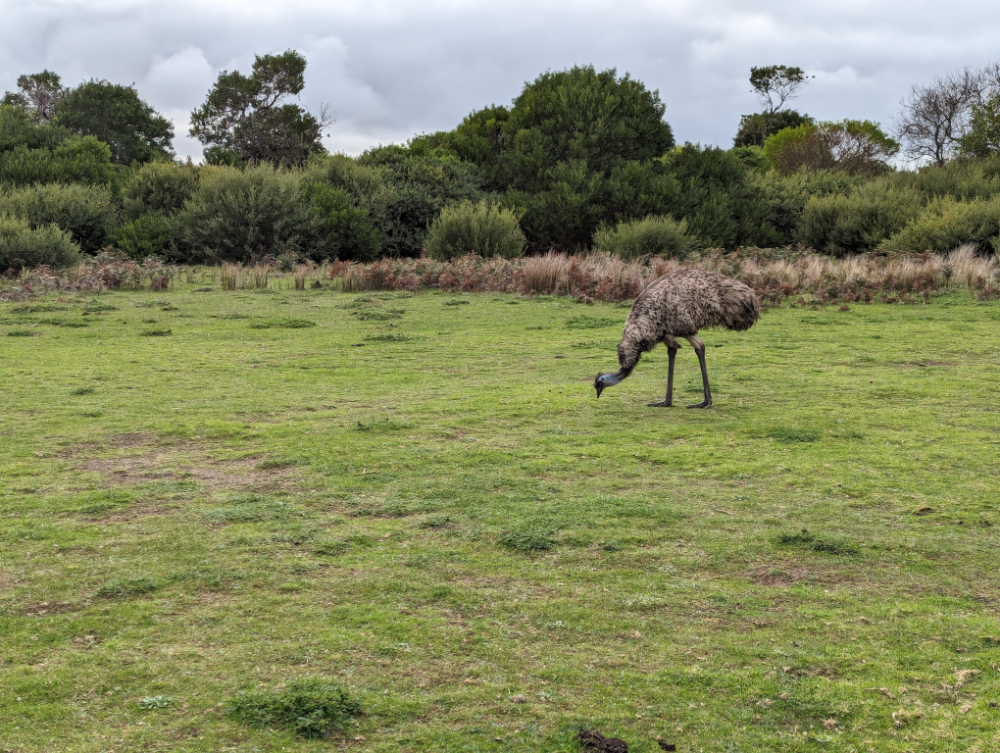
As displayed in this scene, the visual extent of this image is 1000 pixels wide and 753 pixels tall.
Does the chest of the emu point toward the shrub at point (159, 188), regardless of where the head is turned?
no

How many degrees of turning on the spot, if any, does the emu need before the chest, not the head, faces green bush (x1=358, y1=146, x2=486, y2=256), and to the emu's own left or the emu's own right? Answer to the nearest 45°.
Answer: approximately 90° to the emu's own right

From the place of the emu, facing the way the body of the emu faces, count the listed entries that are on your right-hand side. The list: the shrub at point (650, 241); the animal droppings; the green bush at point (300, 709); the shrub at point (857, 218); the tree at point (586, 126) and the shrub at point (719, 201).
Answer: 4

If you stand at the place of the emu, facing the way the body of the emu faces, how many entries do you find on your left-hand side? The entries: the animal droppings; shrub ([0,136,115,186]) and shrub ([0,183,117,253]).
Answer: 1

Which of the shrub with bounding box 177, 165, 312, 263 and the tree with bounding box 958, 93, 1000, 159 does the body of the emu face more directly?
the shrub

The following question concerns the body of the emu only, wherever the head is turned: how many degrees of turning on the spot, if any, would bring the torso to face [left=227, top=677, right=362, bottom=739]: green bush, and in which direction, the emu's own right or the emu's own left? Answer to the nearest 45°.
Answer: approximately 90° to the emu's own left

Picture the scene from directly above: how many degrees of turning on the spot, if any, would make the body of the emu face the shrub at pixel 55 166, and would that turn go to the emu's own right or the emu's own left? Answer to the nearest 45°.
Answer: approximately 45° to the emu's own right

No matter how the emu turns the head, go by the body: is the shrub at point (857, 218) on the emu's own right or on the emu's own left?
on the emu's own right

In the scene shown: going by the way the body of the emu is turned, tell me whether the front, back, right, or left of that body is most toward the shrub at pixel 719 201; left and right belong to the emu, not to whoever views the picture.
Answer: right

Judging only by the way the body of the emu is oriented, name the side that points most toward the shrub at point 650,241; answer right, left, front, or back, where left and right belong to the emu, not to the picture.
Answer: right

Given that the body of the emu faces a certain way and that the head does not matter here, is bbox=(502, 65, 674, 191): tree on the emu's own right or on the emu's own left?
on the emu's own right

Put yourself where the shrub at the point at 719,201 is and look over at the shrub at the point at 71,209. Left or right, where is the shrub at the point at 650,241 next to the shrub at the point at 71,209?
left

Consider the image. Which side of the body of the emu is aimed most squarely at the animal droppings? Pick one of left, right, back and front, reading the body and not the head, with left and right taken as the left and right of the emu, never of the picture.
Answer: left

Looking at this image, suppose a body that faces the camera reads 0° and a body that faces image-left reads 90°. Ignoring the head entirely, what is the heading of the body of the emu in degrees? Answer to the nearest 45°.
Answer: approximately 90°

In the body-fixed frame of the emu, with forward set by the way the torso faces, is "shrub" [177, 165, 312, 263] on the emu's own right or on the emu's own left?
on the emu's own right
